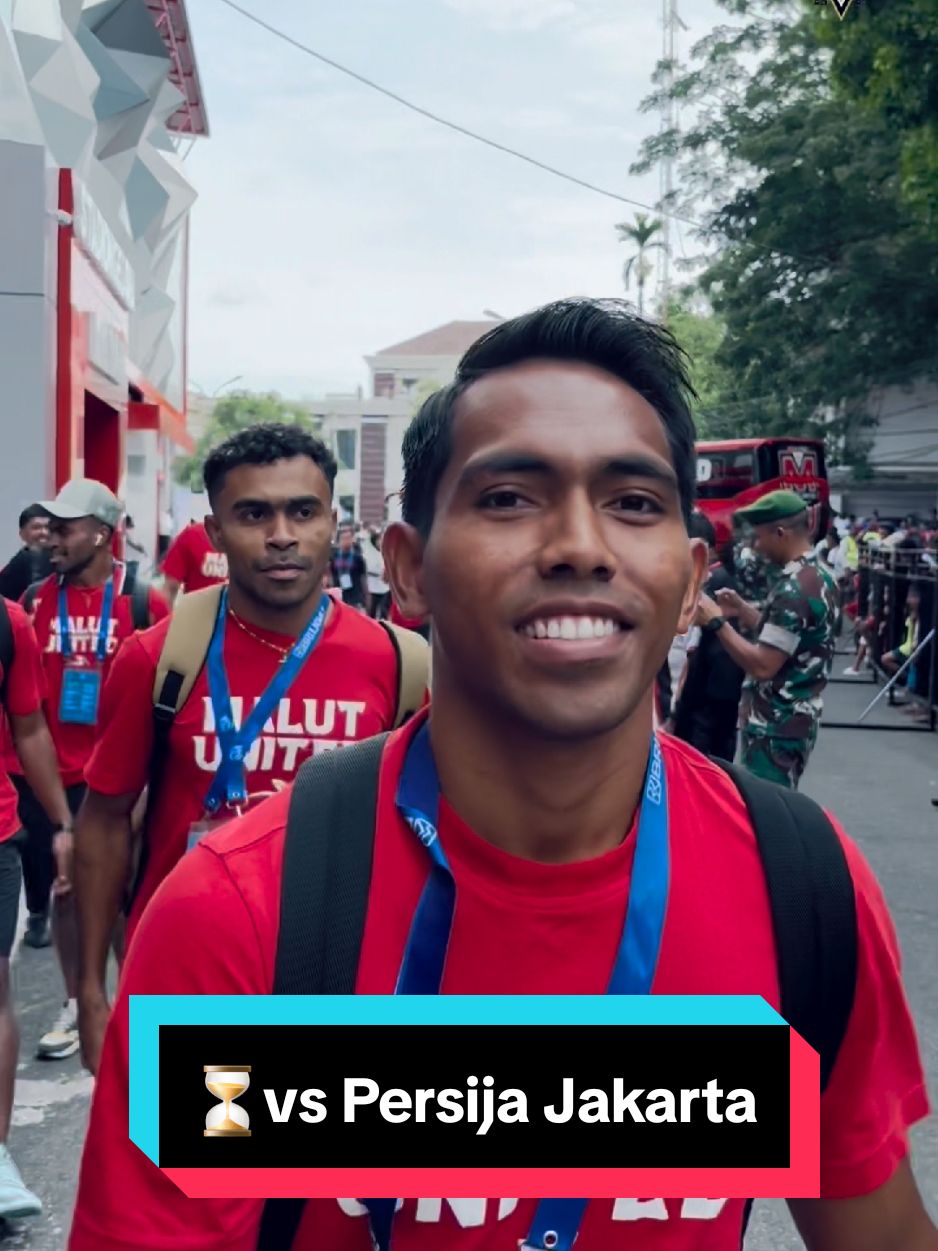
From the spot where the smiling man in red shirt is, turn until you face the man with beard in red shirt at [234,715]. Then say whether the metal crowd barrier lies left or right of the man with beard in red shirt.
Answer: right

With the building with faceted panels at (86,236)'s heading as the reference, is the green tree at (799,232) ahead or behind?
ahead

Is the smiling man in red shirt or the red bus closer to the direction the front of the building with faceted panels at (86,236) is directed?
the red bus

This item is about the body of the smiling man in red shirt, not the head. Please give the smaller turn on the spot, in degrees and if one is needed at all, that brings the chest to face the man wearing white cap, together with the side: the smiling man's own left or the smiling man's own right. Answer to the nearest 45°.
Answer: approximately 180°

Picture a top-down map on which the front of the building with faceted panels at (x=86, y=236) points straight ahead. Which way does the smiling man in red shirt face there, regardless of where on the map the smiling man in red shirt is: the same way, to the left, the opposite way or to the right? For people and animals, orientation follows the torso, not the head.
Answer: to the right

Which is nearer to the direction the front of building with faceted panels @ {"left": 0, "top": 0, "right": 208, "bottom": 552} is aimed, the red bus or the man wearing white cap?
the red bus

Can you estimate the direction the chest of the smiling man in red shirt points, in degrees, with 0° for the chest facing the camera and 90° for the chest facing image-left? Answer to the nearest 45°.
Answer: approximately 0°

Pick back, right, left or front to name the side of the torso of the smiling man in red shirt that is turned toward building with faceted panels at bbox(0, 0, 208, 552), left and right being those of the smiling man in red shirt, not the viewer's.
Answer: back

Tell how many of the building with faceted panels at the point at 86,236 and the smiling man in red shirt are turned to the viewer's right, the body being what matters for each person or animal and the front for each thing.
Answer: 1

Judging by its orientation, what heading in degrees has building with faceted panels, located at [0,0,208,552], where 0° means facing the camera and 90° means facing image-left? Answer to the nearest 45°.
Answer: approximately 270°
